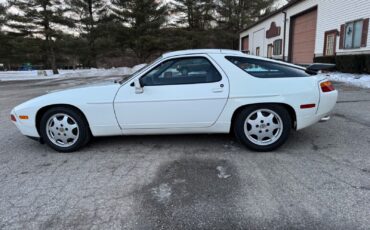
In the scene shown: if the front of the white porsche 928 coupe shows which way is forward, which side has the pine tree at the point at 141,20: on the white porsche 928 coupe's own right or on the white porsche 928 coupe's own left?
on the white porsche 928 coupe's own right

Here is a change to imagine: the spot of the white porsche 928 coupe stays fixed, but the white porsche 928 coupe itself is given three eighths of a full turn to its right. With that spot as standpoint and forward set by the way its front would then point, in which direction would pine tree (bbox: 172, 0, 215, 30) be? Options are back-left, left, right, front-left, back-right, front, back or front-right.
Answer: front-left

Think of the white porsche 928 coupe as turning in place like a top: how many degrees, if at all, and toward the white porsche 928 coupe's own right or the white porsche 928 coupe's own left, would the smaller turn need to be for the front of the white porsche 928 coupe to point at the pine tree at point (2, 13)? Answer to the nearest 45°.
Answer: approximately 45° to the white porsche 928 coupe's own right

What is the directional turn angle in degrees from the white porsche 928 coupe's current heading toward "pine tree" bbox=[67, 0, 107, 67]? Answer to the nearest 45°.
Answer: approximately 90° to its right

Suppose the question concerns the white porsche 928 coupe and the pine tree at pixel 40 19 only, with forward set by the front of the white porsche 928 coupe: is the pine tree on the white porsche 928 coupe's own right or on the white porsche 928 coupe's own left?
on the white porsche 928 coupe's own right

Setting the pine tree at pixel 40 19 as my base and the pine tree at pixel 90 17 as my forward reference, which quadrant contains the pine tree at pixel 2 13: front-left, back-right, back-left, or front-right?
back-left

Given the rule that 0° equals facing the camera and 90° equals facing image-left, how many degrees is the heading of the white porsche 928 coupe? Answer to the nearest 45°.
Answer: approximately 90°
